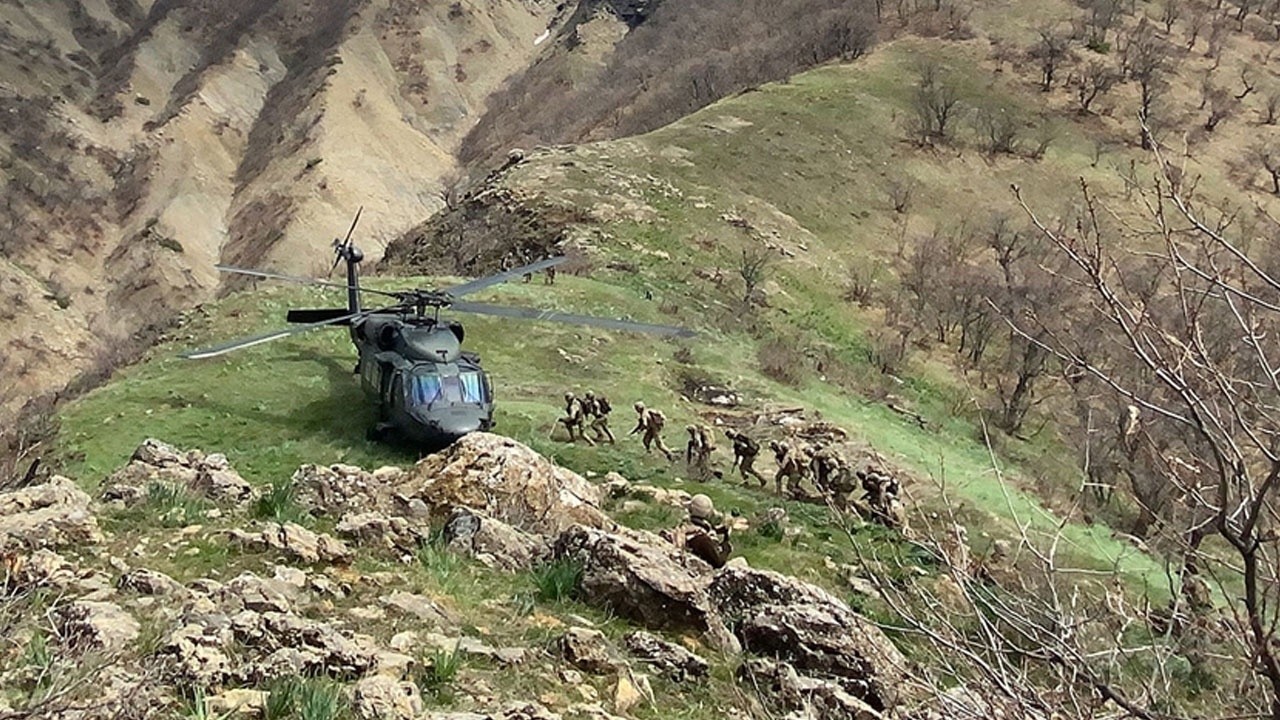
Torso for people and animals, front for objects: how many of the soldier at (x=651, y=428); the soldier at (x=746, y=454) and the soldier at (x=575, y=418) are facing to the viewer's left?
3

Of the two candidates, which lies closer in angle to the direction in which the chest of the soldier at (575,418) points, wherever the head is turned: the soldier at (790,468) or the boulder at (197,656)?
the boulder

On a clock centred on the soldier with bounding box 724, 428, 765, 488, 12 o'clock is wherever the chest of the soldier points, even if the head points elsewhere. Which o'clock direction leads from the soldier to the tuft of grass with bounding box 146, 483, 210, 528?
The tuft of grass is roughly at 10 o'clock from the soldier.

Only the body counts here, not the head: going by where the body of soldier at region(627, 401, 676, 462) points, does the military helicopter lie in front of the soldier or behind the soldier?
in front

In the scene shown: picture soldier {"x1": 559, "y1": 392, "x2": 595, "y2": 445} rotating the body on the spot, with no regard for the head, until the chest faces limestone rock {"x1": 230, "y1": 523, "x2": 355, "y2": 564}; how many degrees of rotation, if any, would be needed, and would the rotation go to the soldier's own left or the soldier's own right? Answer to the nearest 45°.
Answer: approximately 90° to the soldier's own left

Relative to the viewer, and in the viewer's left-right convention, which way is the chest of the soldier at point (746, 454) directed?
facing to the left of the viewer

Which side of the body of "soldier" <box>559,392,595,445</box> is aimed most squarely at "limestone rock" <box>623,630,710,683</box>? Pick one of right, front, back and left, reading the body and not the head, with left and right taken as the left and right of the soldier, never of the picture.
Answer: left

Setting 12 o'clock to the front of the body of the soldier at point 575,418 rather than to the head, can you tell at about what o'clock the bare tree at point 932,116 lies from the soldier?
The bare tree is roughly at 4 o'clock from the soldier.

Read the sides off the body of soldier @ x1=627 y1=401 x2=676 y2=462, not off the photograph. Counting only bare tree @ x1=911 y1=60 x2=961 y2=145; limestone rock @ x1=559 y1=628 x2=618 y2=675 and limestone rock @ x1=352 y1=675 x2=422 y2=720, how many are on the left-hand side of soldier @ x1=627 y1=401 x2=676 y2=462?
2

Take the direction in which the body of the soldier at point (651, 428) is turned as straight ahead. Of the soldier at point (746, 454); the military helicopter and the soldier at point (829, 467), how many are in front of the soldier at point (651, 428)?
1

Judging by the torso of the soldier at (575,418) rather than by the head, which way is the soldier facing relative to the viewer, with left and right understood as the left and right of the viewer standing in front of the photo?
facing to the left of the viewer

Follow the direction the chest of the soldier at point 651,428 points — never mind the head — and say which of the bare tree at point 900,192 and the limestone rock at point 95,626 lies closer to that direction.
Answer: the limestone rock

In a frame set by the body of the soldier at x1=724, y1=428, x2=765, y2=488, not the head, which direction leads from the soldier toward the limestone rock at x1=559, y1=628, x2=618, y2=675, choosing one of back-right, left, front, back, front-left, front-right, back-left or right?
left

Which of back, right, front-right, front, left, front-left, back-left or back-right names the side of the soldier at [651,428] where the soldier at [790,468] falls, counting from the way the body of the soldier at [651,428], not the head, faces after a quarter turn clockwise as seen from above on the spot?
back-right

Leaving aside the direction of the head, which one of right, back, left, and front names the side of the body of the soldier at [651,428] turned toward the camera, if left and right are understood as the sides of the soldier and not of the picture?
left

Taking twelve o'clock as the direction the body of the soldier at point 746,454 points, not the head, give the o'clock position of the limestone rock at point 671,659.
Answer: The limestone rock is roughly at 9 o'clock from the soldier.

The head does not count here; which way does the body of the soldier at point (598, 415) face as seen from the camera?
to the viewer's left

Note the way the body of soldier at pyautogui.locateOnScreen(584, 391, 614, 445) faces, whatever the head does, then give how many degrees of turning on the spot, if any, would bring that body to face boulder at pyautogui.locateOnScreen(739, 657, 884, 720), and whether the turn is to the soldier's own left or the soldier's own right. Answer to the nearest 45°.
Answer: approximately 90° to the soldier's own left

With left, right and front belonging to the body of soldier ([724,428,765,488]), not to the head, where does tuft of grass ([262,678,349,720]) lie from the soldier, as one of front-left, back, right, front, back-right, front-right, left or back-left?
left

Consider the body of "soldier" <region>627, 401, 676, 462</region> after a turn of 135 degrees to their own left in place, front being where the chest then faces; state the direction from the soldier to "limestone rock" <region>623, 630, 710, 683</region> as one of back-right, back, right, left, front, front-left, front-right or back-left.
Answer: front-right

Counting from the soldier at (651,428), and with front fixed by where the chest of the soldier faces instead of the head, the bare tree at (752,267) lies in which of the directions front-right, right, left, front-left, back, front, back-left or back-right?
right

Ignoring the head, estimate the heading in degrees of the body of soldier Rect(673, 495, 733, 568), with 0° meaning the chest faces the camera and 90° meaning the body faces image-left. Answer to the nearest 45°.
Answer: approximately 135°

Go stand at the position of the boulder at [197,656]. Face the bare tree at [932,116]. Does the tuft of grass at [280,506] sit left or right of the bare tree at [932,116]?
left
